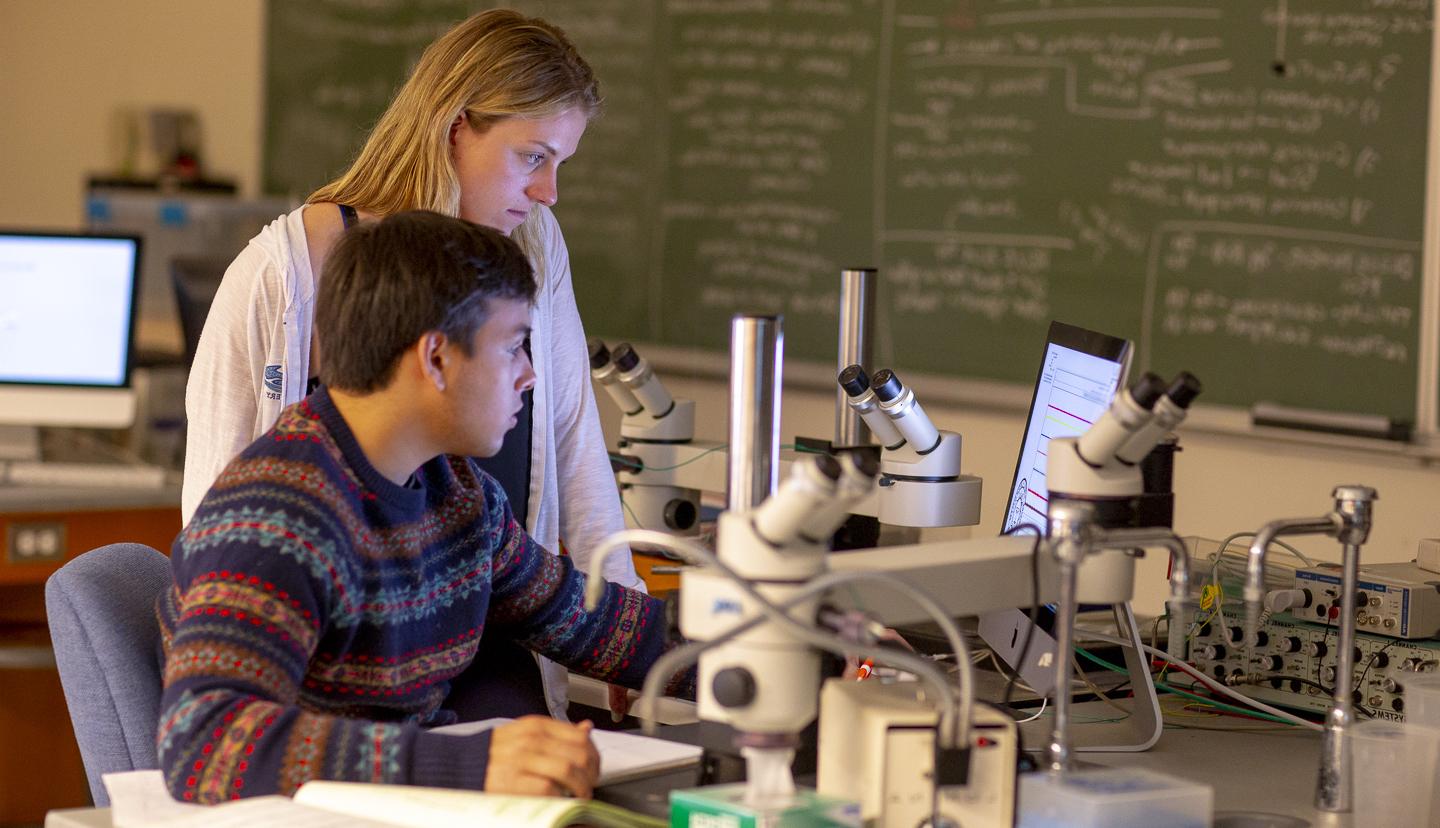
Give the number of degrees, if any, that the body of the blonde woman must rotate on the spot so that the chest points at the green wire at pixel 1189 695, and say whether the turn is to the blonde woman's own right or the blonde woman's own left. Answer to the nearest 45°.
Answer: approximately 45° to the blonde woman's own left

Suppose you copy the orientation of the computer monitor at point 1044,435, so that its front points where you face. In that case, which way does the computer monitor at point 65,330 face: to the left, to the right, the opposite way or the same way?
to the left

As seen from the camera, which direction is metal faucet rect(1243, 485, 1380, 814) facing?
to the viewer's left

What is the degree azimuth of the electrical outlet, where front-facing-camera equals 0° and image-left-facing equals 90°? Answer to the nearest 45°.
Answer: approximately 0°

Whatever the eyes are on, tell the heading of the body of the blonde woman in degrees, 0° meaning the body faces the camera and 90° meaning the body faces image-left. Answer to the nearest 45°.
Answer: approximately 315°

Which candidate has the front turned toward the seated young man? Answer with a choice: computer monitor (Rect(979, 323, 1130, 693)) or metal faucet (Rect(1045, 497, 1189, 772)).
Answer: the computer monitor

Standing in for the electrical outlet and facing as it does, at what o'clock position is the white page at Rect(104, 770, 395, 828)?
The white page is roughly at 12 o'clock from the electrical outlet.

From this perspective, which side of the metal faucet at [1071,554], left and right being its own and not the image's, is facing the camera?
right

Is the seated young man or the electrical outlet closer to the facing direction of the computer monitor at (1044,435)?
the seated young man
